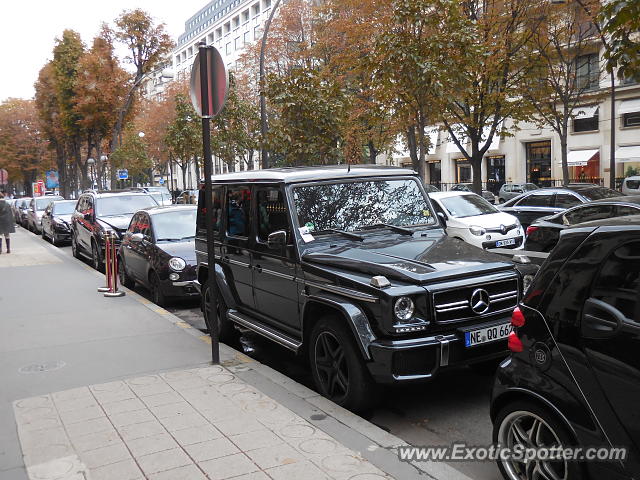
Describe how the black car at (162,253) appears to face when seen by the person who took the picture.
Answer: facing the viewer and to the right of the viewer

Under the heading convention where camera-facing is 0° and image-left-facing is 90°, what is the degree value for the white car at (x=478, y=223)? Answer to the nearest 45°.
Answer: approximately 315°

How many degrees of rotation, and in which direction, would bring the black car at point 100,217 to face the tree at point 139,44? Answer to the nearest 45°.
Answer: approximately 135° to its left

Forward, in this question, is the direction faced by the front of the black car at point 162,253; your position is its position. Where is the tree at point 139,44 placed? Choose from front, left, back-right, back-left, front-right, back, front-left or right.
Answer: back-left

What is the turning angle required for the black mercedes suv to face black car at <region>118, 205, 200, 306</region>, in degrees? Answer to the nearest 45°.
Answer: approximately 180°

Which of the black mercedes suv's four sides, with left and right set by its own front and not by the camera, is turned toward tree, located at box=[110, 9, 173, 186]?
back

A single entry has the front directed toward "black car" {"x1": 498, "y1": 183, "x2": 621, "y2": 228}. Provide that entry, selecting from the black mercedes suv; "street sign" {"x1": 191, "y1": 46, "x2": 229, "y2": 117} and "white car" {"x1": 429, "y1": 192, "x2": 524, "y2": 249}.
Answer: the street sign

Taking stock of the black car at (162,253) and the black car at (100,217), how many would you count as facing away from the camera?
0

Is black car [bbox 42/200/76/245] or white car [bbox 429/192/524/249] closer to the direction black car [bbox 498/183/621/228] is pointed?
the white car
